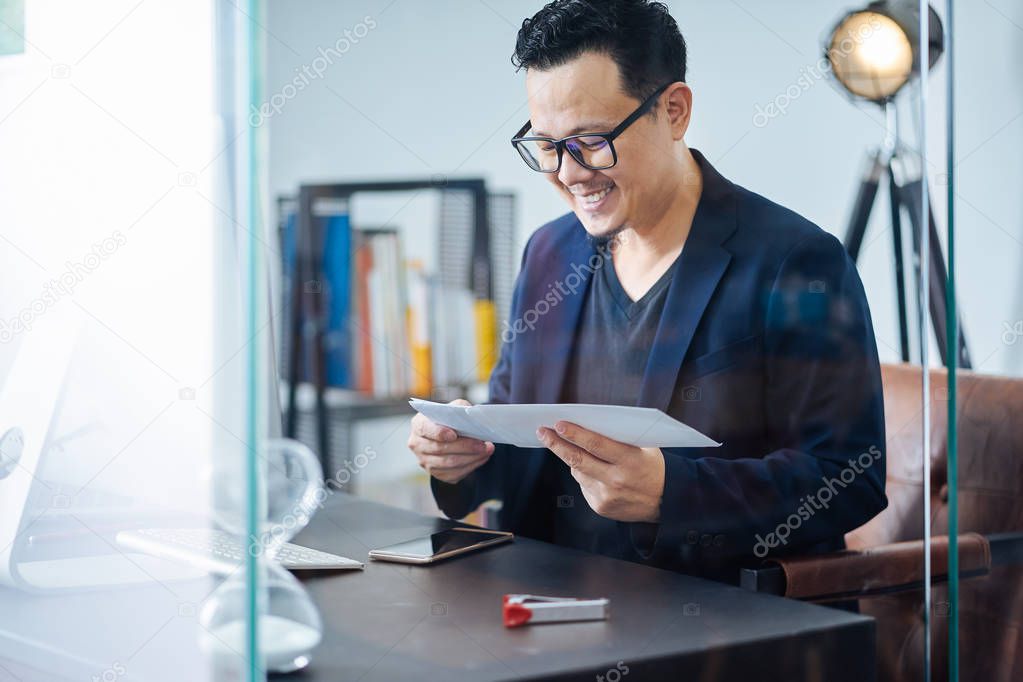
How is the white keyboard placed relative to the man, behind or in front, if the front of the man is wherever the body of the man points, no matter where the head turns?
in front

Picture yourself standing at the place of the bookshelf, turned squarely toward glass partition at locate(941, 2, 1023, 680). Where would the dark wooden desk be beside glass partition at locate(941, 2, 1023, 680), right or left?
right

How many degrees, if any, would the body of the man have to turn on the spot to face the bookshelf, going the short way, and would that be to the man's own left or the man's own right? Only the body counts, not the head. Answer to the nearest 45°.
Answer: approximately 90° to the man's own right

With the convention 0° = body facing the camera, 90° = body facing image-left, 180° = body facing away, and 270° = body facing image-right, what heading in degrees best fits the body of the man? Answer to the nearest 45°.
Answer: approximately 45°

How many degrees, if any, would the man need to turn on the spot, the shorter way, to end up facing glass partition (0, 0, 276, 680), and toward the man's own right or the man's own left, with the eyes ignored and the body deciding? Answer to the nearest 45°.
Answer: approximately 45° to the man's own right

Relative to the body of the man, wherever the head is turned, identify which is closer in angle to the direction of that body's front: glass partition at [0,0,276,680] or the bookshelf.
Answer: the glass partition

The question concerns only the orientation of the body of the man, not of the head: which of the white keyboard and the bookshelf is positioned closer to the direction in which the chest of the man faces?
the white keyboard
